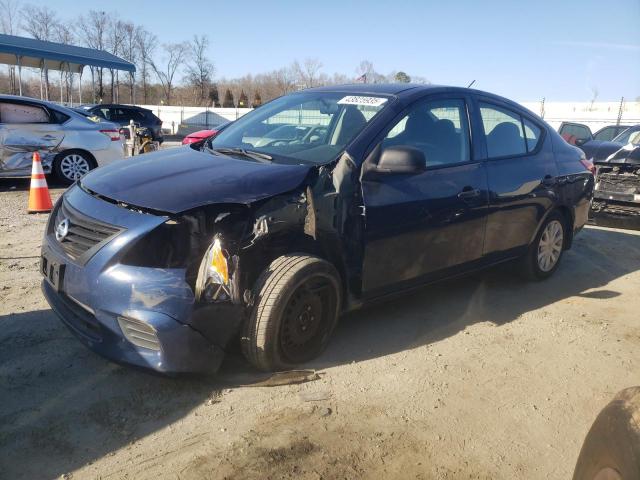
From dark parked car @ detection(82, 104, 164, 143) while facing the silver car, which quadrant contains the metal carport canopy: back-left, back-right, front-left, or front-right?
back-right

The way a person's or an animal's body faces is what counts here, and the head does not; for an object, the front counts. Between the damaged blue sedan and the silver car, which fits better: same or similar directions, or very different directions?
same or similar directions

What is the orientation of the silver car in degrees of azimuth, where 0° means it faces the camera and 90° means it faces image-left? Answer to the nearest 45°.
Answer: approximately 90°

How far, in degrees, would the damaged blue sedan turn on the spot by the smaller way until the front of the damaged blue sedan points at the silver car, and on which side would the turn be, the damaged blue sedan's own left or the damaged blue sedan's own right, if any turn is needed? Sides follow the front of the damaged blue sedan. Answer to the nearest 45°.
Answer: approximately 90° to the damaged blue sedan's own right

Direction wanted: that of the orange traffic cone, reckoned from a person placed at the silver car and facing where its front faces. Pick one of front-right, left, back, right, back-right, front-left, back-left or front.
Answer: left

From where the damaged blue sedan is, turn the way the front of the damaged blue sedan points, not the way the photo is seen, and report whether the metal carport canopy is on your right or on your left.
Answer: on your right

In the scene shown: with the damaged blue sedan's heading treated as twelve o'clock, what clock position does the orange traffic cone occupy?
The orange traffic cone is roughly at 3 o'clock from the damaged blue sedan.

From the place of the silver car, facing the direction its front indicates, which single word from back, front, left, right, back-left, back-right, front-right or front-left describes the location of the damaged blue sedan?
left

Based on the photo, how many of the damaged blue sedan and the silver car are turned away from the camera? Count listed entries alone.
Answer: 0

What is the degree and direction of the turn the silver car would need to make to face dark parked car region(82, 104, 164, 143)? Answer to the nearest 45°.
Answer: approximately 90° to its right
